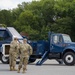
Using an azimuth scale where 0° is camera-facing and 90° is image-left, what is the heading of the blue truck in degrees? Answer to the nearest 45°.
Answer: approximately 270°
